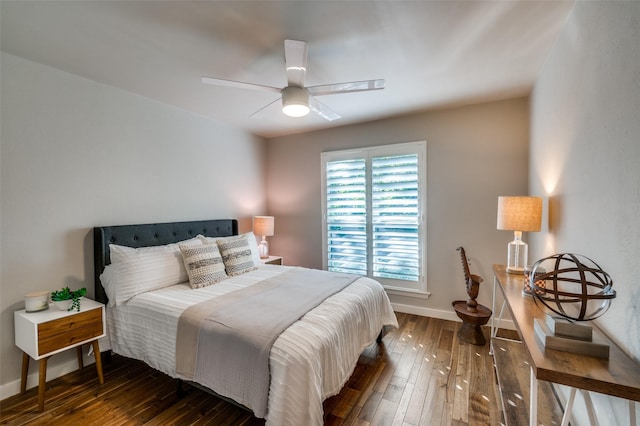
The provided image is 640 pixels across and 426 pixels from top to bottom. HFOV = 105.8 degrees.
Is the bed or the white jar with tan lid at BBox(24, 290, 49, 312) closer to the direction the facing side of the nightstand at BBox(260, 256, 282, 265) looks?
the bed

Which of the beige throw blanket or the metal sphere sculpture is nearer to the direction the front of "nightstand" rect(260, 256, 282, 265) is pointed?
the metal sphere sculpture

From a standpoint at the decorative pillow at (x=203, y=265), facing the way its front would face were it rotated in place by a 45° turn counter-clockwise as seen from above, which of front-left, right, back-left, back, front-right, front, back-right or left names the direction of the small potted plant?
back

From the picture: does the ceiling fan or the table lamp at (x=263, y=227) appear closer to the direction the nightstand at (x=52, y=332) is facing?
the ceiling fan

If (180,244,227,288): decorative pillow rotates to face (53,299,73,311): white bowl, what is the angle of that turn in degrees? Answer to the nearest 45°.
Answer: approximately 135° to its right

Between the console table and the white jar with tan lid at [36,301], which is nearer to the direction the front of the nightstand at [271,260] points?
the console table

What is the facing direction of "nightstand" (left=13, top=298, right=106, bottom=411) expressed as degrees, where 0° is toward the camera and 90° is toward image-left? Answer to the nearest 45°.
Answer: approximately 315°

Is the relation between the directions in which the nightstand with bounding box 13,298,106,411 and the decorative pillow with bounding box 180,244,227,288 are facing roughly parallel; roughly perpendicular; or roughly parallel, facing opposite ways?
roughly parallel

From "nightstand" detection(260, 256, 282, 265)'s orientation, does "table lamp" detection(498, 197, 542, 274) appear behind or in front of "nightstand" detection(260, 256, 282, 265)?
in front

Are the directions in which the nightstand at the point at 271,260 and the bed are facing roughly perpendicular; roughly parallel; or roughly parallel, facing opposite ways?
roughly parallel

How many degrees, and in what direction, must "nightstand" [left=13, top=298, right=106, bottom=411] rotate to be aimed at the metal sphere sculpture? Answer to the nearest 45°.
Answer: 0° — it already faces it

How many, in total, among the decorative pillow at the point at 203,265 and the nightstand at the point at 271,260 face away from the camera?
0

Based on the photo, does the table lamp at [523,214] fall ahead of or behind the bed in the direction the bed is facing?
ahead

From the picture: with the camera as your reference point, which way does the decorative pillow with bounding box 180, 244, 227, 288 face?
facing the viewer and to the right of the viewer
